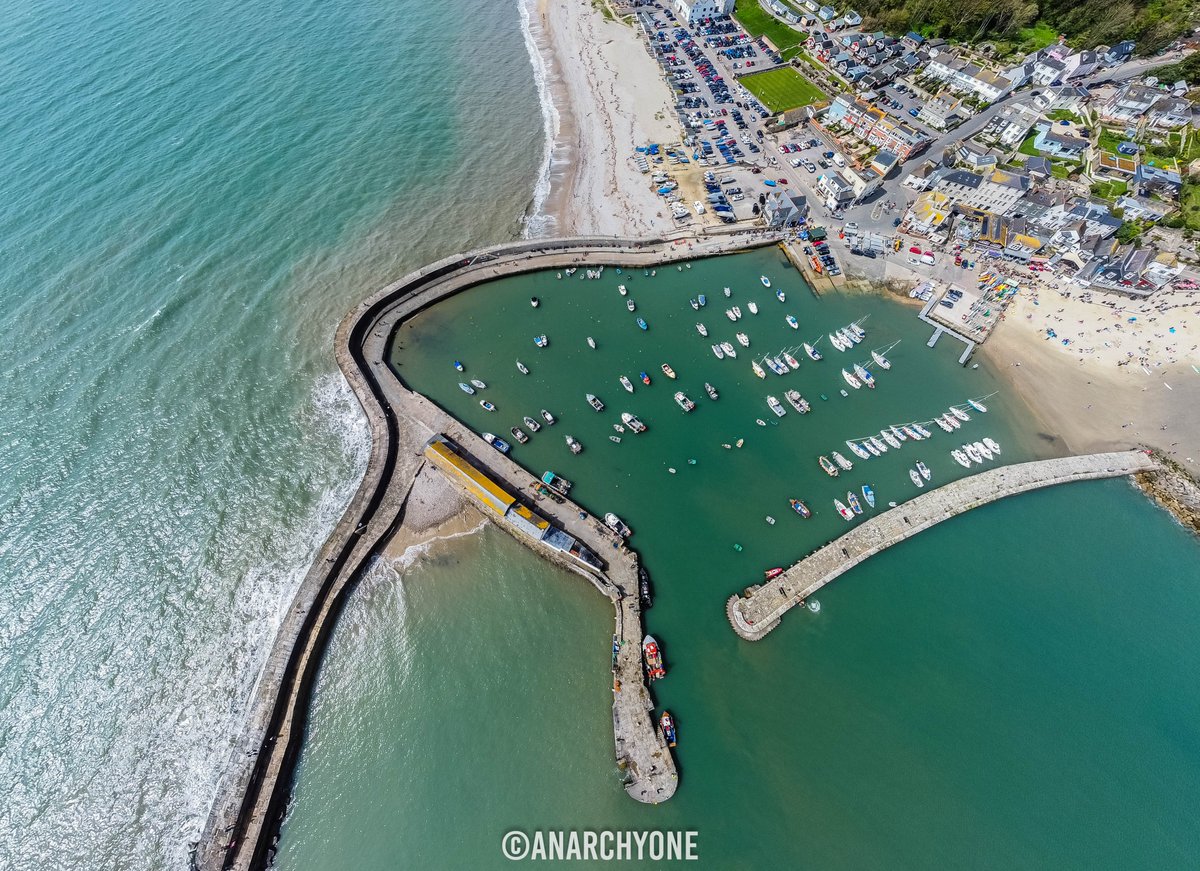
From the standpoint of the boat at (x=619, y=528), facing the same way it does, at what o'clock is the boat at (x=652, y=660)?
the boat at (x=652, y=660) is roughly at 8 o'clock from the boat at (x=619, y=528).

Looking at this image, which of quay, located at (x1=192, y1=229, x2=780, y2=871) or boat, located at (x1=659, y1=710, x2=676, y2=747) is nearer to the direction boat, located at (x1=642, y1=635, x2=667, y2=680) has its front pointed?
the quay

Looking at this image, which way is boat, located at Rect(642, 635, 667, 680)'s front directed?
away from the camera

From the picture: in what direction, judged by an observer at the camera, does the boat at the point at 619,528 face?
facing away from the viewer and to the left of the viewer

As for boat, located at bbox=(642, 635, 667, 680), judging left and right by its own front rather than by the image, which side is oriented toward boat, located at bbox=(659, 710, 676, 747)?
back

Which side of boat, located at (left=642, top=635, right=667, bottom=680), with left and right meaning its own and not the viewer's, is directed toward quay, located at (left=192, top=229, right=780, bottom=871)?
left

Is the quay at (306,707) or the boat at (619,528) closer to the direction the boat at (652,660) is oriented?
the boat

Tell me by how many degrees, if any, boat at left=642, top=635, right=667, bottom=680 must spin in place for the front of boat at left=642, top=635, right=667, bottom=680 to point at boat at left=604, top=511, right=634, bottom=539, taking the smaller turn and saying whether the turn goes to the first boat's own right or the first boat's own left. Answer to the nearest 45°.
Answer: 0° — it already faces it
